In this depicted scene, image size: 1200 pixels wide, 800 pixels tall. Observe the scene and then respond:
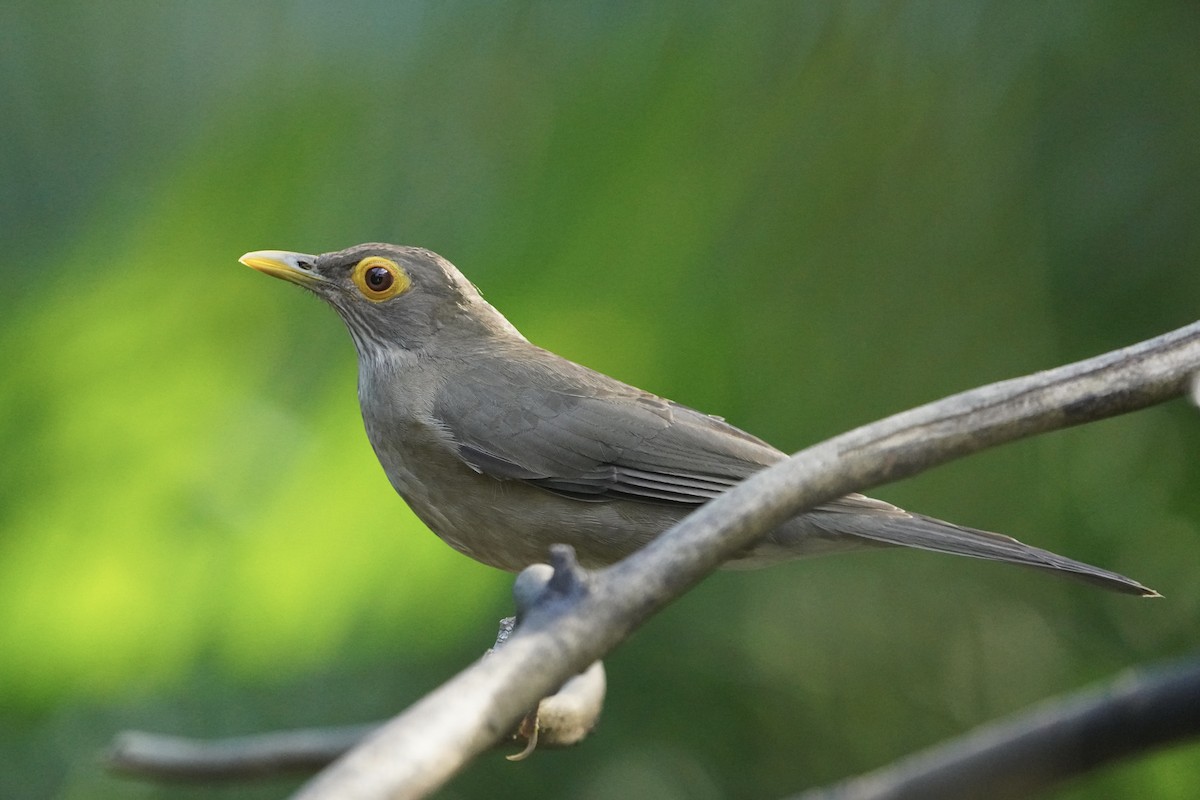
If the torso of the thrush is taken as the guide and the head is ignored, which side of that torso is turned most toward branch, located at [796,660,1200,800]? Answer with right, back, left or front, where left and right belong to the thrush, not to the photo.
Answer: back

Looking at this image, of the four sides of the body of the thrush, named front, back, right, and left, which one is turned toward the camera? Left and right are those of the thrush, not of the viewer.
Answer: left
